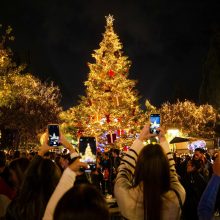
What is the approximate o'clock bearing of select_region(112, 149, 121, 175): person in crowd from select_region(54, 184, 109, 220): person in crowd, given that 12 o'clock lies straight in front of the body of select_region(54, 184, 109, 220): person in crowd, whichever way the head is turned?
select_region(112, 149, 121, 175): person in crowd is roughly at 12 o'clock from select_region(54, 184, 109, 220): person in crowd.

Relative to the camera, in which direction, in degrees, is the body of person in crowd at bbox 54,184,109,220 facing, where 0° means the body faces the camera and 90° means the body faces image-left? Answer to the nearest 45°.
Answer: approximately 180°

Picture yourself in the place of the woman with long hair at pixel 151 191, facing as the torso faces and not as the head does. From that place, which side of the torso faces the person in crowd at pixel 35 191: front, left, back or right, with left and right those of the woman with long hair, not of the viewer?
left

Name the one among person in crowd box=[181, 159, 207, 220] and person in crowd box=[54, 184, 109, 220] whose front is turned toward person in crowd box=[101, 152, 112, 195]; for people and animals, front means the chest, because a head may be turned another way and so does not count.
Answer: person in crowd box=[54, 184, 109, 220]

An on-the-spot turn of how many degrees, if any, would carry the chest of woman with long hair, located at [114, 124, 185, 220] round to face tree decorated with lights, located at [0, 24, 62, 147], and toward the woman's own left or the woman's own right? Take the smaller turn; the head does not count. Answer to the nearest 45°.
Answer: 0° — they already face it

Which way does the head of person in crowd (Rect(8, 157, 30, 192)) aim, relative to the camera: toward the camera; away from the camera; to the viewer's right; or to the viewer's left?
away from the camera

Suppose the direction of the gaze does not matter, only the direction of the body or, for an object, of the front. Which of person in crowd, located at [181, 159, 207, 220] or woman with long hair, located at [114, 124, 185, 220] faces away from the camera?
the woman with long hair

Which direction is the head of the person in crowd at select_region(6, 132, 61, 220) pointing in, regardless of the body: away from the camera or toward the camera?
away from the camera

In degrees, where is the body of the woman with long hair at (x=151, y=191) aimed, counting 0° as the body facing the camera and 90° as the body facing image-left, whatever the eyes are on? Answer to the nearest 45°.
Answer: approximately 180°

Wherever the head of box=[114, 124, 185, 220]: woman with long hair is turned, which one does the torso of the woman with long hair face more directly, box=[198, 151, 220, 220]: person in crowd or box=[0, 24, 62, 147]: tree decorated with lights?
the tree decorated with lights
